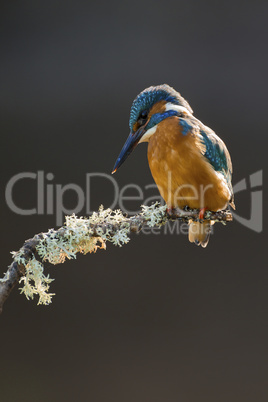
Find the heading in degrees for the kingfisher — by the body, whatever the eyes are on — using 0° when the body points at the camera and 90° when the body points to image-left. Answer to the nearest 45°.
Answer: approximately 45°
